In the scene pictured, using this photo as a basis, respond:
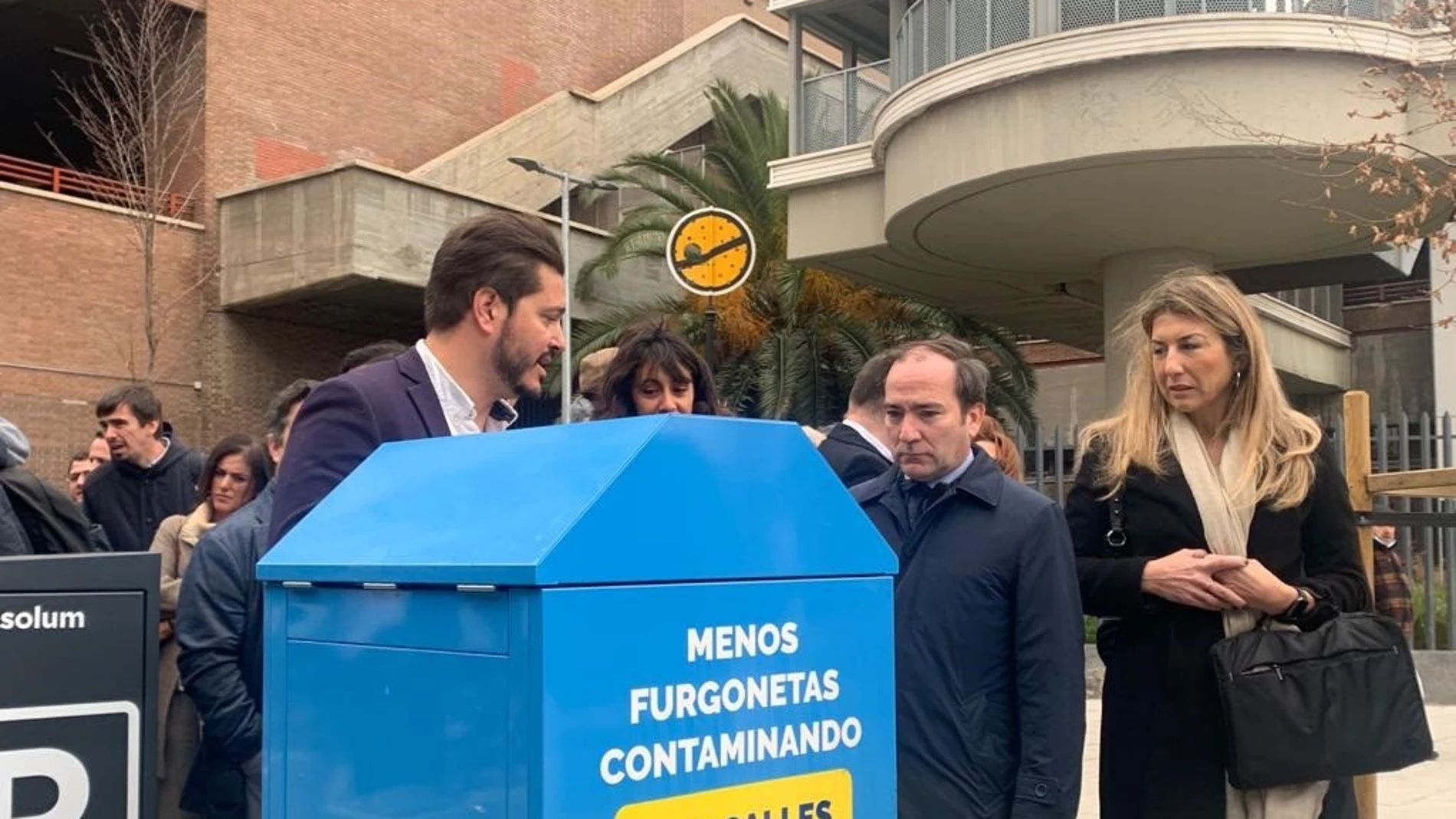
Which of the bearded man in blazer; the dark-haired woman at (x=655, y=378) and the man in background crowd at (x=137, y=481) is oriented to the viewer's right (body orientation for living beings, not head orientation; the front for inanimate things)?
the bearded man in blazer

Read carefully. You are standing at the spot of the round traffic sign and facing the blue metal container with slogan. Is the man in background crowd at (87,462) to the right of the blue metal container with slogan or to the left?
right

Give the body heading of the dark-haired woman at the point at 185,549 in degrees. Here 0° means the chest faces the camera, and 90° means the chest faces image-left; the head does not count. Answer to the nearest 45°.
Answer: approximately 315°

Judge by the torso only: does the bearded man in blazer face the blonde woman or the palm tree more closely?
the blonde woman

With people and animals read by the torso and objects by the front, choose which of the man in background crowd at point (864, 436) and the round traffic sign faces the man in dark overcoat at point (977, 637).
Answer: the round traffic sign

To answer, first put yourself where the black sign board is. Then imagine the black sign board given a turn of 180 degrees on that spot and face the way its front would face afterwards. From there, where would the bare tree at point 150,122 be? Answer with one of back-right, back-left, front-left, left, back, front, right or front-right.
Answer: front

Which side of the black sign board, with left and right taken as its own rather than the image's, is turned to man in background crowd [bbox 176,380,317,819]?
back

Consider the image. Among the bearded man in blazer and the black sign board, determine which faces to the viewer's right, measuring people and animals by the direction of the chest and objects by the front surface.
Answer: the bearded man in blazer

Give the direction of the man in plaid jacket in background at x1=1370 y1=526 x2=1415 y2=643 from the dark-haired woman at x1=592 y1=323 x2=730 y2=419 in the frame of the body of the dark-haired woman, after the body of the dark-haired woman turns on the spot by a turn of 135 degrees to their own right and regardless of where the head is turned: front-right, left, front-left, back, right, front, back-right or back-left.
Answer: right

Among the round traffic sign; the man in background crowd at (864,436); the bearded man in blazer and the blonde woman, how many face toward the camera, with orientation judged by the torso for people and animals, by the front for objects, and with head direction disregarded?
2

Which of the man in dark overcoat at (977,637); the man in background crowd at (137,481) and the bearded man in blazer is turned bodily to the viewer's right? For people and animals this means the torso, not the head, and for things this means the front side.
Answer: the bearded man in blazer

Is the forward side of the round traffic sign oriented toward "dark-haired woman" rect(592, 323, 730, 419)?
yes

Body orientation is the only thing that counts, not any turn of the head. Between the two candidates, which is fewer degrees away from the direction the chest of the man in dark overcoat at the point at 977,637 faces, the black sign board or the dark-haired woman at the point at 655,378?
the black sign board
